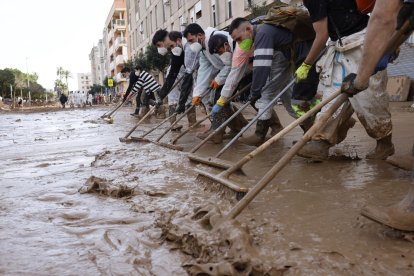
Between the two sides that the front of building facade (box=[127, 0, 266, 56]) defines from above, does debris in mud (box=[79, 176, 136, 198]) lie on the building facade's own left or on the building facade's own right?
on the building facade's own left

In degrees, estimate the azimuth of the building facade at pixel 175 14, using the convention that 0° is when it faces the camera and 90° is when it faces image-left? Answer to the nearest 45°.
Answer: approximately 45°

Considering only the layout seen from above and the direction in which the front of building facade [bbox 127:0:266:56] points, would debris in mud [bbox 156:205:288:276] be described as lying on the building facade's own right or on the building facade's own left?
on the building facade's own left

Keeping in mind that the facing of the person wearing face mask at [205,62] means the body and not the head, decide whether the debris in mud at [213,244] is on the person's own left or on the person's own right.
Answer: on the person's own left

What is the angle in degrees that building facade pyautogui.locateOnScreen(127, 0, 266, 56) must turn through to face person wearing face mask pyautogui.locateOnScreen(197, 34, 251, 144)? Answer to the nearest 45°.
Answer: approximately 45° to its left

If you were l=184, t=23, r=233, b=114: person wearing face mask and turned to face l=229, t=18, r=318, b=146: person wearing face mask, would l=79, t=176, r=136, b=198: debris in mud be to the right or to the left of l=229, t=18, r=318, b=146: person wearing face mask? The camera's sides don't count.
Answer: right
